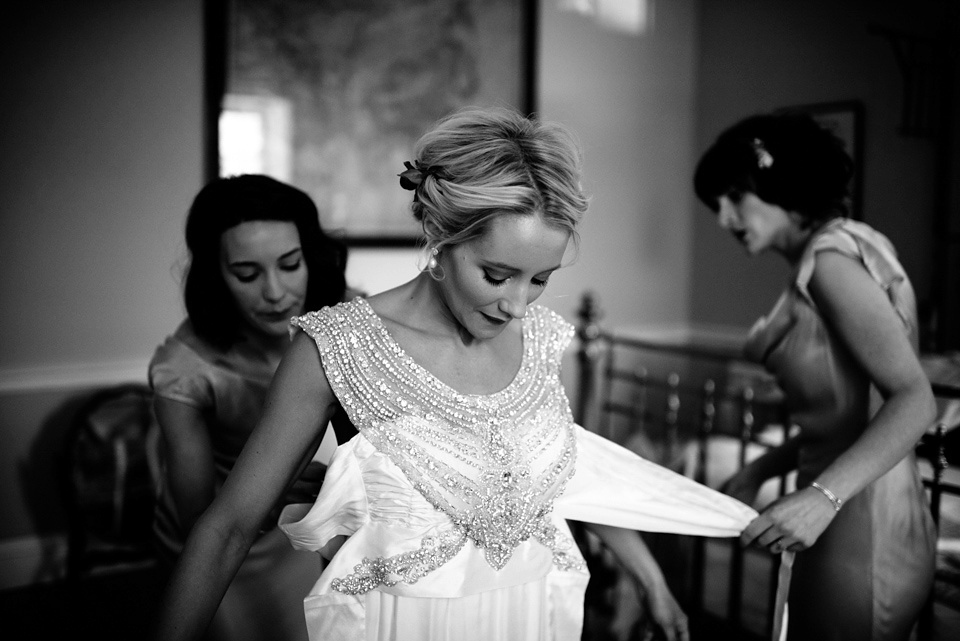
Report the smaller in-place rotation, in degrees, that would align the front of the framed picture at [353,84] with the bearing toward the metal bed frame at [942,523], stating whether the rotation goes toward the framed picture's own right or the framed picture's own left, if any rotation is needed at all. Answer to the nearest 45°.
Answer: approximately 45° to the framed picture's own left

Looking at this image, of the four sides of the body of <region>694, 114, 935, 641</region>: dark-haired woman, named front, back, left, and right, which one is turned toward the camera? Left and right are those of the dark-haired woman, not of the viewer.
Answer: left

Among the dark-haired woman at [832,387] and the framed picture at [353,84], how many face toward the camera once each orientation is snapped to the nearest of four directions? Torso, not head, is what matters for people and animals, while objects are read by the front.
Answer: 1

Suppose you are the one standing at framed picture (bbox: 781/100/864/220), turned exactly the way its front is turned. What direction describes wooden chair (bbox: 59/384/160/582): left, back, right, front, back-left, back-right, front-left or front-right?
front

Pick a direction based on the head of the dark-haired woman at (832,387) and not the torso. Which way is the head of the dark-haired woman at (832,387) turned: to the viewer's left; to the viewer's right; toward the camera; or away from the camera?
to the viewer's left

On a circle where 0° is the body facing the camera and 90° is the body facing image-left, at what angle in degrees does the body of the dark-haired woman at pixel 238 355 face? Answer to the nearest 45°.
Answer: approximately 315°

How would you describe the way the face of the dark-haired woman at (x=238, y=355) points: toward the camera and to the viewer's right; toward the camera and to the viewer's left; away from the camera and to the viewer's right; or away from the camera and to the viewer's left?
toward the camera and to the viewer's right

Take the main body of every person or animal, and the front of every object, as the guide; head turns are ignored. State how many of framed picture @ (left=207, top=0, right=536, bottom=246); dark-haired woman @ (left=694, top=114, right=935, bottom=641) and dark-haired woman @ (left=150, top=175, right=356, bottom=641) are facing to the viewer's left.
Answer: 1

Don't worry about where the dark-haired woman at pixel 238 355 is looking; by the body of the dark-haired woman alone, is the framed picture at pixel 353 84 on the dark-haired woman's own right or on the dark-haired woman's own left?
on the dark-haired woman's own left

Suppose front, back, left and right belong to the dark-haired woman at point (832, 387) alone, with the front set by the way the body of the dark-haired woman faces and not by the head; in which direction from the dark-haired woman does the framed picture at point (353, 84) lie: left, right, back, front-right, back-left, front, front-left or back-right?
front-right

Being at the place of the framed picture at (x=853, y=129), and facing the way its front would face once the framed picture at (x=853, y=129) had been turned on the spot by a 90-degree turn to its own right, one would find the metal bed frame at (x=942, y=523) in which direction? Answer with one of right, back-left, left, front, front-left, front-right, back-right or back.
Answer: back-left

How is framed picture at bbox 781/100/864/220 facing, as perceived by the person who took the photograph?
facing the viewer and to the left of the viewer

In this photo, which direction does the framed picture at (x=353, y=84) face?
toward the camera
